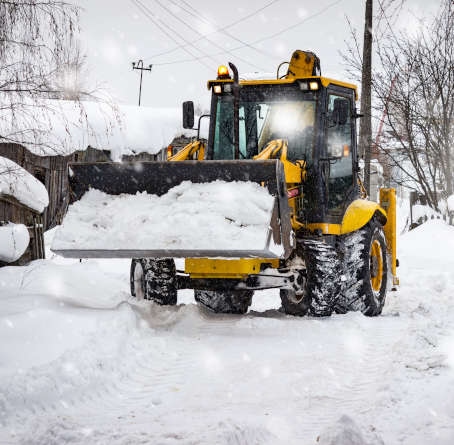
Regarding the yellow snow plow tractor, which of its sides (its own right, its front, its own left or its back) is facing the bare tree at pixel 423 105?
back

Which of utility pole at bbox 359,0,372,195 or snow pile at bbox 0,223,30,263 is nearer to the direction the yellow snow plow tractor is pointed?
the snow pile

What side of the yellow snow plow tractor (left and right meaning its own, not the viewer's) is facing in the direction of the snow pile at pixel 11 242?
right

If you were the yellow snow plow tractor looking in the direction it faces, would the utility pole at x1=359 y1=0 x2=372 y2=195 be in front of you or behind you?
behind

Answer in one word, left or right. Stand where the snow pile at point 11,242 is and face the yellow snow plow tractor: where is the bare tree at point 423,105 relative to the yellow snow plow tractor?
left

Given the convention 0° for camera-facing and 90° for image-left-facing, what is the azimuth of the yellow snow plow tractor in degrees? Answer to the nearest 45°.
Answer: approximately 45°

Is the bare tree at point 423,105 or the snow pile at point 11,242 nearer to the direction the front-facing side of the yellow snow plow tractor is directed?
the snow pile

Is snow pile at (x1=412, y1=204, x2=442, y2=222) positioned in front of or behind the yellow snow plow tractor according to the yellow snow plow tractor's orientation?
behind
